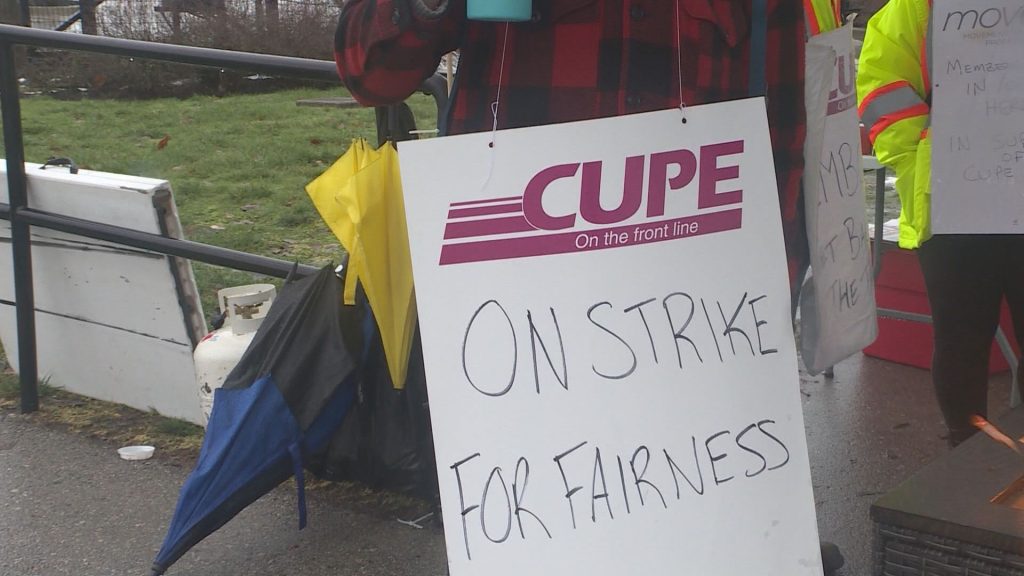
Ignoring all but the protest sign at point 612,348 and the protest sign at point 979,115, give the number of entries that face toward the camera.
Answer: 2

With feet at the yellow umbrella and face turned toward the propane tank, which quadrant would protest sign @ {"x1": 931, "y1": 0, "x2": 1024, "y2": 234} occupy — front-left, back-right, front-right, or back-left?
back-right

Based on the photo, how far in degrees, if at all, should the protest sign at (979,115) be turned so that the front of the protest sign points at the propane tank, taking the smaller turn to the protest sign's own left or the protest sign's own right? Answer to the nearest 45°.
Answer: approximately 90° to the protest sign's own right

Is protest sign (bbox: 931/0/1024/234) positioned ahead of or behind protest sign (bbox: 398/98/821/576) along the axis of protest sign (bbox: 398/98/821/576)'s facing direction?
behind

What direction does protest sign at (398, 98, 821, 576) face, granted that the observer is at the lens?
facing the viewer

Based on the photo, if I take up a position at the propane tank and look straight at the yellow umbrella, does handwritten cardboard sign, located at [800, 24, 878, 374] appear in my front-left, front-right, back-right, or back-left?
front-left

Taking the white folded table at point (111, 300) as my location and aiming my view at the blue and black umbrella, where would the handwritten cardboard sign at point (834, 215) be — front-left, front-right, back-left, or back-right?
front-left
